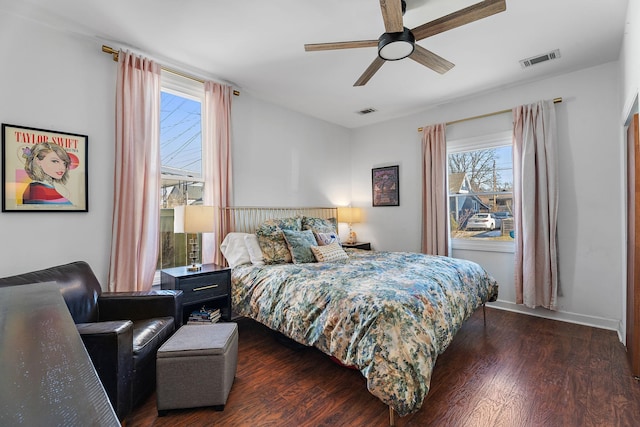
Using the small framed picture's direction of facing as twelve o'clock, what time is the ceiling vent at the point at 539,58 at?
The ceiling vent is roughly at 9 o'clock from the small framed picture.

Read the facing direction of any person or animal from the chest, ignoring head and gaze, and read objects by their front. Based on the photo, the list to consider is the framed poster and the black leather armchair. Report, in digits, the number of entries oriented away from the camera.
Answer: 0

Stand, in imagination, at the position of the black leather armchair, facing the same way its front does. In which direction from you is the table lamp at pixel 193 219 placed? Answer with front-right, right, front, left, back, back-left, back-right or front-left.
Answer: left

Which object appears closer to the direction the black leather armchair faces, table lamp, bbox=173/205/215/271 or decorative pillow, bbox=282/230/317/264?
the decorative pillow

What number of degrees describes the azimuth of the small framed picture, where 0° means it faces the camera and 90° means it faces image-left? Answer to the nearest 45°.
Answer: approximately 45°

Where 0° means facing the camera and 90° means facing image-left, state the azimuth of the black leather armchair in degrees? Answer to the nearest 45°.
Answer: approximately 315°

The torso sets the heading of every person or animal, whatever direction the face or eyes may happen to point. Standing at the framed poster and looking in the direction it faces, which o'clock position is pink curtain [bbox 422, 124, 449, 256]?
The pink curtain is roughly at 11 o'clock from the framed poster.

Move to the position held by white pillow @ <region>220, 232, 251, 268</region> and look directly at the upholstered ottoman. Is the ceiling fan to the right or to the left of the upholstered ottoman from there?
left

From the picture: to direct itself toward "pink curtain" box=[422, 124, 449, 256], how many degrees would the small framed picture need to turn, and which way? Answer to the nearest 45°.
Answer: approximately 90° to its left

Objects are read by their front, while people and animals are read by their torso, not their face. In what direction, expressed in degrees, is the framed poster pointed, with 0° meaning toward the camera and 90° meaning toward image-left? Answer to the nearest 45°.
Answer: approximately 315°

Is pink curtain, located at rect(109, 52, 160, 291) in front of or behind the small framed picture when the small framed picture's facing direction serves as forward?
in front

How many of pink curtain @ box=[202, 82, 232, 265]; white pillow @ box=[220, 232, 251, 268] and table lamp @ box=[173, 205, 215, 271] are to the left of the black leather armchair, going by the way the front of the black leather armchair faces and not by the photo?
3
